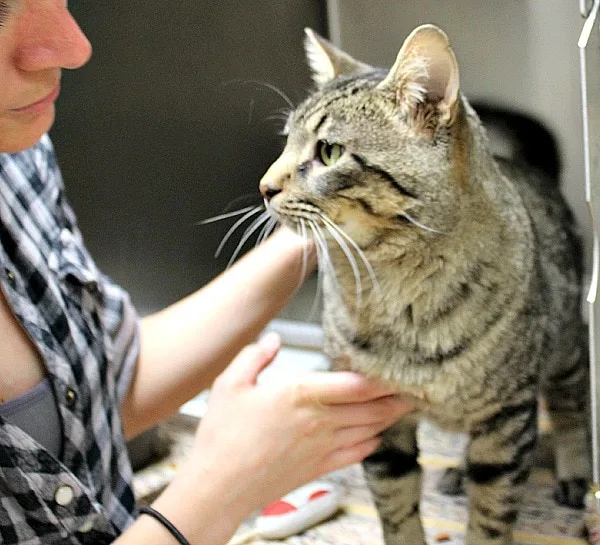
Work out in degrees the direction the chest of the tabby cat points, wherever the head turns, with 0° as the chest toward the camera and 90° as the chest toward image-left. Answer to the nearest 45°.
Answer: approximately 45°

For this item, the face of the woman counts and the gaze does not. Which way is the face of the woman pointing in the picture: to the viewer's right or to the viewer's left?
to the viewer's right
